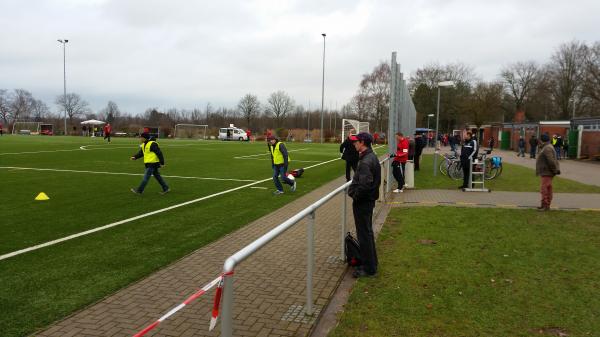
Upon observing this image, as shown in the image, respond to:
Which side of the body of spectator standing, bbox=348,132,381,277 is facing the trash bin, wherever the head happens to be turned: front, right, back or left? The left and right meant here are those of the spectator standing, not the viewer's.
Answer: right

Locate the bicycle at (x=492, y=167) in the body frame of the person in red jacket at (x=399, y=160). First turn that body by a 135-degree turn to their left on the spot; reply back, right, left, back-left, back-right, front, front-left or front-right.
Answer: left

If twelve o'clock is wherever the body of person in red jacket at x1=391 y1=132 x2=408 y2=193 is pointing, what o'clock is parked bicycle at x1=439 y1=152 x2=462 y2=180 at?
The parked bicycle is roughly at 4 o'clock from the person in red jacket.

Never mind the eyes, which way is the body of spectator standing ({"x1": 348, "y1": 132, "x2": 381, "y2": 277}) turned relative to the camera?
to the viewer's left

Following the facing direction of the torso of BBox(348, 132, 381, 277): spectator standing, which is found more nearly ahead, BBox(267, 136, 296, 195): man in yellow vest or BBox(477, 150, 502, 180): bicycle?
the man in yellow vest

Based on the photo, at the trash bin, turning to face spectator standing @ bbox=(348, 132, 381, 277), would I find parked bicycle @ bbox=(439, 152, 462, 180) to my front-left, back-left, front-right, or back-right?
back-left

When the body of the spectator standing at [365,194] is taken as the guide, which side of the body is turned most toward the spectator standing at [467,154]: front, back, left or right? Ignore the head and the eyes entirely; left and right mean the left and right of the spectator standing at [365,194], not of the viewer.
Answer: right

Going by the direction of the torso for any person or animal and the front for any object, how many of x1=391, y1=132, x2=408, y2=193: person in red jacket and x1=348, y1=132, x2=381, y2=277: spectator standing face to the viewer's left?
2

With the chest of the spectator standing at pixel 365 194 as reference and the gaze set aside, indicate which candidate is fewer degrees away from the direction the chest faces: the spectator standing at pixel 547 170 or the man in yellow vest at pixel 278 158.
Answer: the man in yellow vest

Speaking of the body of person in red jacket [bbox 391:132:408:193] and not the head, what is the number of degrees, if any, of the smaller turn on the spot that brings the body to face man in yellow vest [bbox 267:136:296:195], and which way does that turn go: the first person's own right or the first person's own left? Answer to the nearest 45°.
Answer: approximately 45° to the first person's own left

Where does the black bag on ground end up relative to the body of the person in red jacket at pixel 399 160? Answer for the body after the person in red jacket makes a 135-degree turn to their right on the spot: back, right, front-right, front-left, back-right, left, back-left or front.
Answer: back-right

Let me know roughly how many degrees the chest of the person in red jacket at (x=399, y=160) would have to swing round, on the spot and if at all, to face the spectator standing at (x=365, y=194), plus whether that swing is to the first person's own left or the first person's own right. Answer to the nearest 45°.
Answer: approximately 90° to the first person's own left

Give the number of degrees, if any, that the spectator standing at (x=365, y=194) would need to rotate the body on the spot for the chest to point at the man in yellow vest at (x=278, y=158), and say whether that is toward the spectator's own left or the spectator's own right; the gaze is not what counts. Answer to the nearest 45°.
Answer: approximately 90° to the spectator's own right

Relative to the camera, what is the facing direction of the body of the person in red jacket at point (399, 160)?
to the viewer's left
